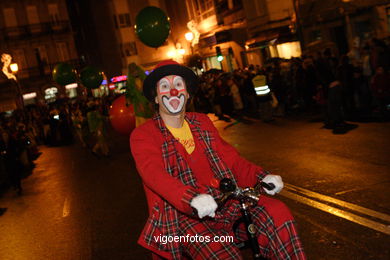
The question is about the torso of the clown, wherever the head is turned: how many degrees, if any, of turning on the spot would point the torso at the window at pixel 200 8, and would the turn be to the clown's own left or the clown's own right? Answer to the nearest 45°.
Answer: approximately 135° to the clown's own left

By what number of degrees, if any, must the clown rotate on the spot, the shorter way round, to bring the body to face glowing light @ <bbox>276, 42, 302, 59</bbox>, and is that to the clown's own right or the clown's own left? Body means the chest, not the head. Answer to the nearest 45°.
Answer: approximately 135° to the clown's own left

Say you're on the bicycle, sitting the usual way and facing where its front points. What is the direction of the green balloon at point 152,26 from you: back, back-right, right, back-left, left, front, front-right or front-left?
back-left

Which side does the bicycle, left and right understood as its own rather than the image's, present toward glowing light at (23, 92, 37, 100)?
back

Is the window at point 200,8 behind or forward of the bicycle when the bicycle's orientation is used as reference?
behind

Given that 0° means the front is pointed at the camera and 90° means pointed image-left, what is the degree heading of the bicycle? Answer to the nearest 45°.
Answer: approximately 315°

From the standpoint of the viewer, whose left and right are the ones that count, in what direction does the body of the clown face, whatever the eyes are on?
facing the viewer and to the right of the viewer

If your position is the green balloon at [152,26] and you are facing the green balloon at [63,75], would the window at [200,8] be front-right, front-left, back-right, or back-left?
front-right
